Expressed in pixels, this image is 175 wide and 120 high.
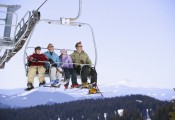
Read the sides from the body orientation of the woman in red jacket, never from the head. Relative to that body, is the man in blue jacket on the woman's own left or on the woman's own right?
on the woman's own left

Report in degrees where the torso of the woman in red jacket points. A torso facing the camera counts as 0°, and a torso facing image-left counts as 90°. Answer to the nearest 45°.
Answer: approximately 0°

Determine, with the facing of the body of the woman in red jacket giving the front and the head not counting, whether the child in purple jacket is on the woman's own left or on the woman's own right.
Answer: on the woman's own left
